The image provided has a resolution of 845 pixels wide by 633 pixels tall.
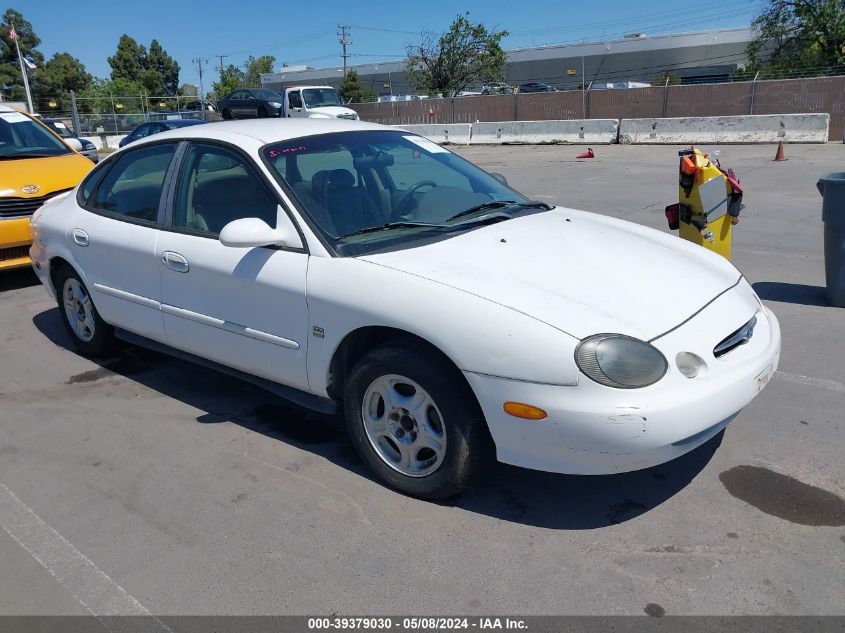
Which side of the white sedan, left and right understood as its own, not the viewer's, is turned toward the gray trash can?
left

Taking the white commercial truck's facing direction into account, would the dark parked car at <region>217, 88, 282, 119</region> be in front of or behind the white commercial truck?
behind

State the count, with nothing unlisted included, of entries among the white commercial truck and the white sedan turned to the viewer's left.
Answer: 0

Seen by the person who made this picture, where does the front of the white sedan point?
facing the viewer and to the right of the viewer

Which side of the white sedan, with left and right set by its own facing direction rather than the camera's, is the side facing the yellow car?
back
